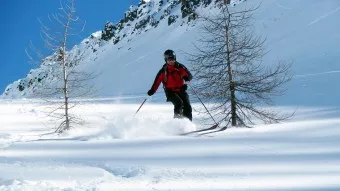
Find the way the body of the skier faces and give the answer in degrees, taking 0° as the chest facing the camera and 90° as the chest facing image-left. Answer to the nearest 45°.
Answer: approximately 0°
